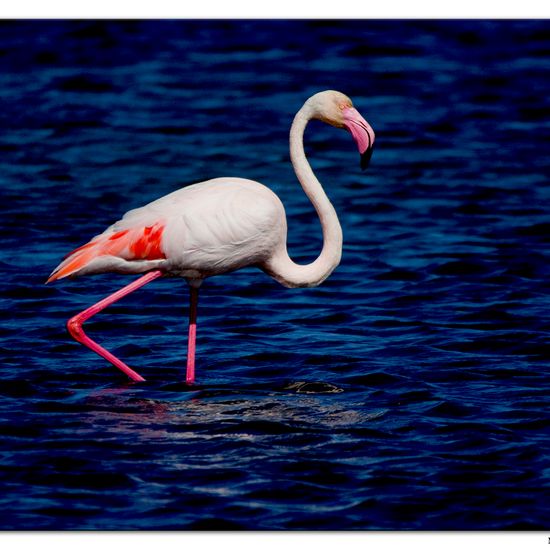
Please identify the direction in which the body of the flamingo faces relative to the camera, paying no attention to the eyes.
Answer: to the viewer's right
